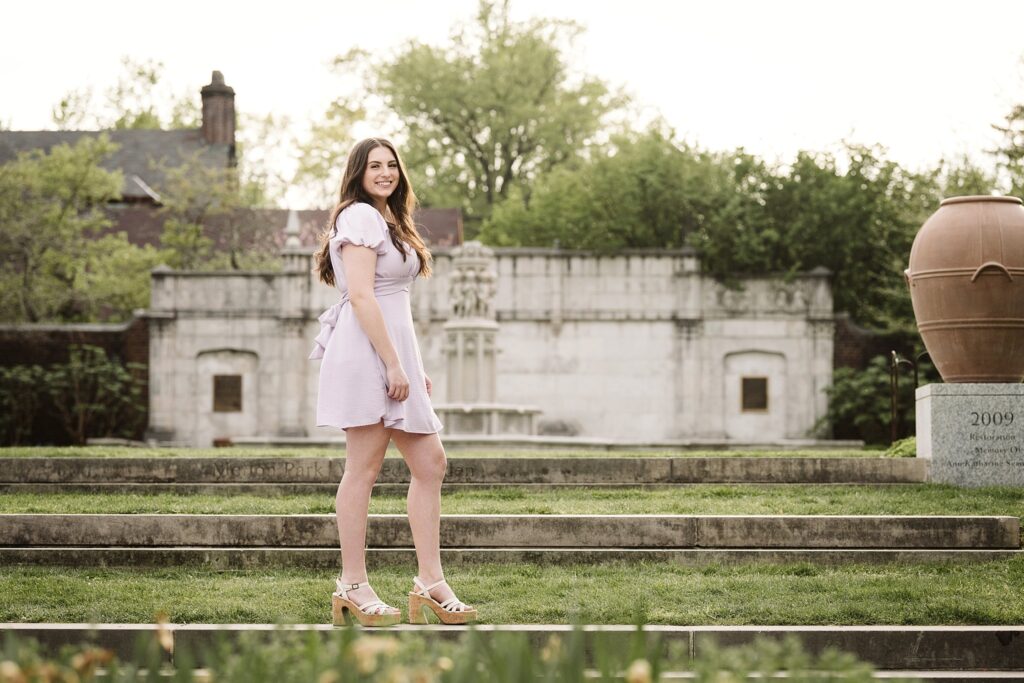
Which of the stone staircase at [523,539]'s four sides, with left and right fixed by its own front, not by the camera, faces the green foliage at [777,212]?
back

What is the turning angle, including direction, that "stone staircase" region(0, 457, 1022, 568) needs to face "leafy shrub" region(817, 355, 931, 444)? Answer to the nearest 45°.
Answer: approximately 180°

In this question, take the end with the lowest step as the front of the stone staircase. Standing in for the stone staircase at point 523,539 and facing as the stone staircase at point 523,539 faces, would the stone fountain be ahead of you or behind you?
behind

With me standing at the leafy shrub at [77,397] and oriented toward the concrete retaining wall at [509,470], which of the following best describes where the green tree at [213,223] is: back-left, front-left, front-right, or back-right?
back-left

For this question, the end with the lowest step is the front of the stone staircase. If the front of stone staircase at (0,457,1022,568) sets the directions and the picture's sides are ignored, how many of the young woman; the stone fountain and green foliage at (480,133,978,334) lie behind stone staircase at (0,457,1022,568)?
2

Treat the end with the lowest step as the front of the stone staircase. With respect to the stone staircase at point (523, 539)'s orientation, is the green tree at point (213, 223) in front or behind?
behind

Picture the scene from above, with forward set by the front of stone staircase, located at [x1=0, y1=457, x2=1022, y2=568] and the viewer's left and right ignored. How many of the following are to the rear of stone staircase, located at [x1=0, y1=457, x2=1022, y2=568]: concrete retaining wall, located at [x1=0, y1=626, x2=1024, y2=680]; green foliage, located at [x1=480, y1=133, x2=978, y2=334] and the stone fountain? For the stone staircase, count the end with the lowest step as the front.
2

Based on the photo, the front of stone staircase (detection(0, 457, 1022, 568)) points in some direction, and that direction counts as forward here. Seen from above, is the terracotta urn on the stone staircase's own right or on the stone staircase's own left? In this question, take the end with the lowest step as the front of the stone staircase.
on the stone staircase's own left

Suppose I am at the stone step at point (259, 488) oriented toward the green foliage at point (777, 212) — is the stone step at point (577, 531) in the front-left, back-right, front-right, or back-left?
back-right

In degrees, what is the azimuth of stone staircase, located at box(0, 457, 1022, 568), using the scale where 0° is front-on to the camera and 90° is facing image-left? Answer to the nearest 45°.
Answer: approximately 0°
